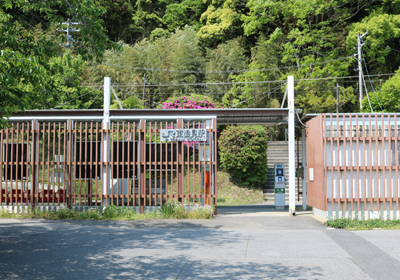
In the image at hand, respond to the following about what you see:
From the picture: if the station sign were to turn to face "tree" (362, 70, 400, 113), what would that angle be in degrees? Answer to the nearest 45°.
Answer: approximately 135° to its left

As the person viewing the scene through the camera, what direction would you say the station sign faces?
facing the viewer

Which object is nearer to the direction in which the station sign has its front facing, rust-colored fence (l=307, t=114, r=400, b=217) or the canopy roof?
the rust-colored fence

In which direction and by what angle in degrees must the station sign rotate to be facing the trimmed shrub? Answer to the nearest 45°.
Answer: approximately 180°

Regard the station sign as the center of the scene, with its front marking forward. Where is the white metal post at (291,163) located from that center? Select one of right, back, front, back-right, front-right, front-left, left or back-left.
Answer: left

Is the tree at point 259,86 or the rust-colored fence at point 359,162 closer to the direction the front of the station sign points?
the rust-colored fence

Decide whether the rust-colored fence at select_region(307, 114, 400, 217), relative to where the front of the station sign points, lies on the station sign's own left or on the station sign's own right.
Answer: on the station sign's own left

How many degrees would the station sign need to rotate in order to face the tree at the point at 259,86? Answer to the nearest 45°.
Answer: approximately 180°
